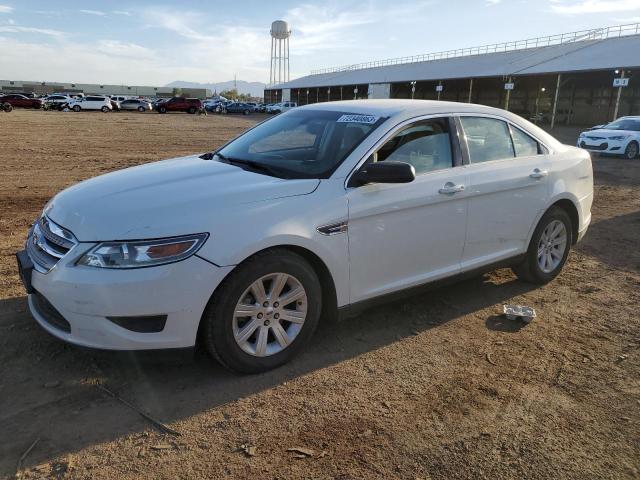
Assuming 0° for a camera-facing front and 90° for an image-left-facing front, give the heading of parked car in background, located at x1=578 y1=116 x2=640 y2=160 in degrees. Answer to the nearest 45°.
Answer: approximately 45°

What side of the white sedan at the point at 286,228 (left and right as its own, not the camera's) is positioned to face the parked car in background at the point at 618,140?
back

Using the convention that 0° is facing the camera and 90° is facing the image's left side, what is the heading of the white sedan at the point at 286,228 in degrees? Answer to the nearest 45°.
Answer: approximately 45°

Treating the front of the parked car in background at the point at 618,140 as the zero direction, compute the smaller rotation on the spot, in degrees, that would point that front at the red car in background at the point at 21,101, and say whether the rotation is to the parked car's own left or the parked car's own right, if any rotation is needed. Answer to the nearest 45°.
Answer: approximately 45° to the parked car's own right

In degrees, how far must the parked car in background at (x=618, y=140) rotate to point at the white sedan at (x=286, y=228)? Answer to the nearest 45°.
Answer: approximately 45° to its left

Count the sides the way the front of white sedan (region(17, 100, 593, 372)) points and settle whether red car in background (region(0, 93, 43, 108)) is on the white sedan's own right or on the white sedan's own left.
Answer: on the white sedan's own right
